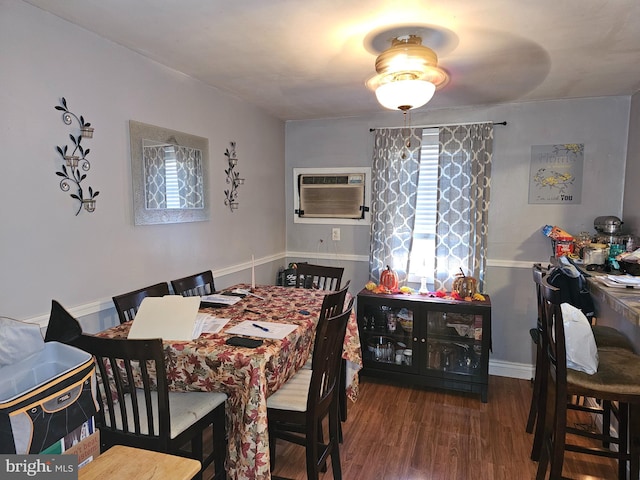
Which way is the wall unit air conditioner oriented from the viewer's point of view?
toward the camera

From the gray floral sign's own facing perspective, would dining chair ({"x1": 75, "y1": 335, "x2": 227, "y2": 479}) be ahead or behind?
ahead

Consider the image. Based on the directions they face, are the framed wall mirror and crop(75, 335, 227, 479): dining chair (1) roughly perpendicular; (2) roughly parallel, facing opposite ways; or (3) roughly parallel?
roughly perpendicular

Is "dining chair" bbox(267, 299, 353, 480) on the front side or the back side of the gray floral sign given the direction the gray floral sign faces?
on the front side

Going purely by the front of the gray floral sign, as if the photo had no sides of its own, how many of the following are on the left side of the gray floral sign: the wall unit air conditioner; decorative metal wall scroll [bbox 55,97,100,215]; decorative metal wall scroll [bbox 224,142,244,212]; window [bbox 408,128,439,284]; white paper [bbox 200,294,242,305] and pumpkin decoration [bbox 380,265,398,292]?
0

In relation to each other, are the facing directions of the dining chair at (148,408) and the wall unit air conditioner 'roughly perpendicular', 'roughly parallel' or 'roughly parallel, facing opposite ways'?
roughly parallel, facing opposite ways

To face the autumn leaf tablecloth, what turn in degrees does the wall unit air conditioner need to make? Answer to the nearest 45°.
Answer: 0° — it already faces it

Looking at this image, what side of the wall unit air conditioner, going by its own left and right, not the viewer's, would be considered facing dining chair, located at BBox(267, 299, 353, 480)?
front

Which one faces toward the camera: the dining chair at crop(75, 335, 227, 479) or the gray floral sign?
the gray floral sign

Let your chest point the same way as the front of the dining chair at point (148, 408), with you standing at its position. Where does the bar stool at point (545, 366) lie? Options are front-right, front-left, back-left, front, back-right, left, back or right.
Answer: front-right

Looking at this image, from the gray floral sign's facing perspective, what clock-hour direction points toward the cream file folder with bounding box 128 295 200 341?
The cream file folder is roughly at 1 o'clock from the gray floral sign.

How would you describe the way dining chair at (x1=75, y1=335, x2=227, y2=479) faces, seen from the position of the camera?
facing away from the viewer and to the right of the viewer

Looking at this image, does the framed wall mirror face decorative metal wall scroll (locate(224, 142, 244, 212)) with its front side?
no

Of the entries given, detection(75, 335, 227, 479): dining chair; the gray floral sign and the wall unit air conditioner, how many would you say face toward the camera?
2

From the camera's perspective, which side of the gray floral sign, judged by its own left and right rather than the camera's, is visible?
front

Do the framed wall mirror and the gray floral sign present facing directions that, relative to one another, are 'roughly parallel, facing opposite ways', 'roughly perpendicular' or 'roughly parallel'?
roughly perpendicular

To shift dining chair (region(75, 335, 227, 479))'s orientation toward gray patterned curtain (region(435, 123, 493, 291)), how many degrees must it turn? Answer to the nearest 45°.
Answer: approximately 45° to its right

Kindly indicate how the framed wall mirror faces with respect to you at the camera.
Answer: facing the viewer and to the right of the viewer

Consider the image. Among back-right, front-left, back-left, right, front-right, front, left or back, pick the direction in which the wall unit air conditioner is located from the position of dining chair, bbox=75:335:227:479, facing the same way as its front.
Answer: front
